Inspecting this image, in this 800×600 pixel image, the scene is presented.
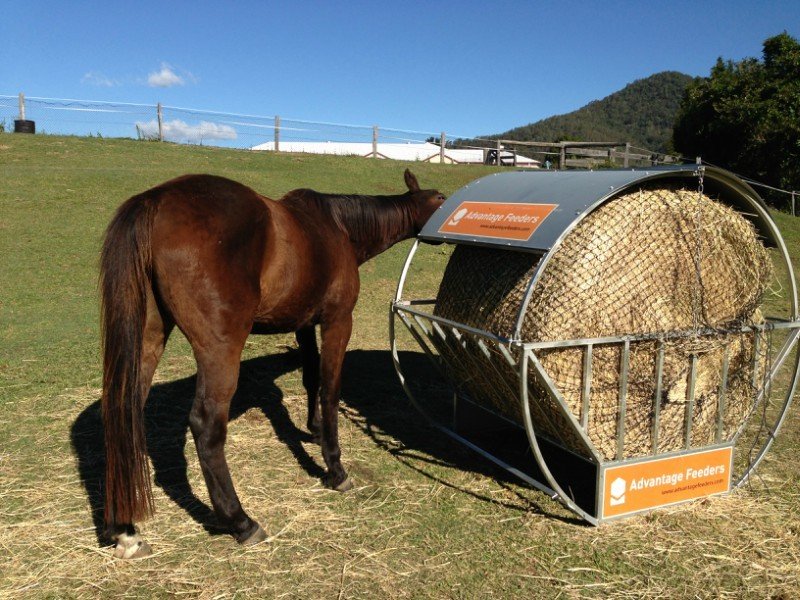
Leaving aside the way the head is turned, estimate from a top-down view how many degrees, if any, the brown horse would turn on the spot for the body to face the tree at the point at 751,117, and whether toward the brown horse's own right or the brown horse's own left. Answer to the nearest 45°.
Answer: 0° — it already faces it

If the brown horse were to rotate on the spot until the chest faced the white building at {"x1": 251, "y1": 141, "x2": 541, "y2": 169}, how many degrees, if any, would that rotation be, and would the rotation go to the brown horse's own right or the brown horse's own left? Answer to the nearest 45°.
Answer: approximately 45° to the brown horse's own left

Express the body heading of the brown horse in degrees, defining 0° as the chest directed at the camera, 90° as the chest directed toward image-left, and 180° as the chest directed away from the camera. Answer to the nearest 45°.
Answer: approximately 225°

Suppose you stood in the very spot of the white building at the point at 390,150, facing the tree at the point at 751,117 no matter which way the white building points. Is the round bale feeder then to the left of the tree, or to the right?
right

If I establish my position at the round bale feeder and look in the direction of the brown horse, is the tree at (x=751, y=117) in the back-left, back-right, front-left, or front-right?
back-right
